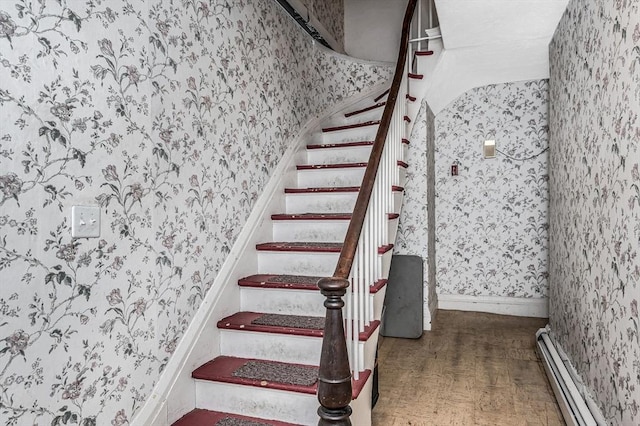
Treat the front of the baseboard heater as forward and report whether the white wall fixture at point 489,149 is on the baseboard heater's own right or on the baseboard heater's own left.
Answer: on the baseboard heater's own right

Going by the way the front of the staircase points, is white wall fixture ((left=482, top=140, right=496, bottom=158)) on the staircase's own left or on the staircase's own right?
on the staircase's own left

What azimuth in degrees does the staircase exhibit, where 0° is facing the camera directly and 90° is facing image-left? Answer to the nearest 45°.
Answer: approximately 0°

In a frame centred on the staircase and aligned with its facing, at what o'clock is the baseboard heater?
The baseboard heater is roughly at 9 o'clock from the staircase.

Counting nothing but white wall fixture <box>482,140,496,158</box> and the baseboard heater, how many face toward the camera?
1

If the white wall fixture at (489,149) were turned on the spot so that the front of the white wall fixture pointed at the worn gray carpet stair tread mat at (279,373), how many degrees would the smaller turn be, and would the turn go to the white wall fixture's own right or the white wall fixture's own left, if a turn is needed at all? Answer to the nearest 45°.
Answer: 0° — it already faces it

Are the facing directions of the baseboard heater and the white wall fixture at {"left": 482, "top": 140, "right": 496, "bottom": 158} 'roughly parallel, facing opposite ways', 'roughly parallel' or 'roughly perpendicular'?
roughly perpendicular

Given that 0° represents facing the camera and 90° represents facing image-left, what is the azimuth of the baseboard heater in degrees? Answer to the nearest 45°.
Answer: approximately 90°
